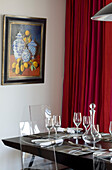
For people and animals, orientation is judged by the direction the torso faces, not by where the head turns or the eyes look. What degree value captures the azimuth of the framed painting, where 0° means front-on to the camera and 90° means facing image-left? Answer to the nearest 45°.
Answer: approximately 315°

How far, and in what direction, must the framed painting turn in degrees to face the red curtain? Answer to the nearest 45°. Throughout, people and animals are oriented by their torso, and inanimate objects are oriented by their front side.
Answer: approximately 45° to its left
